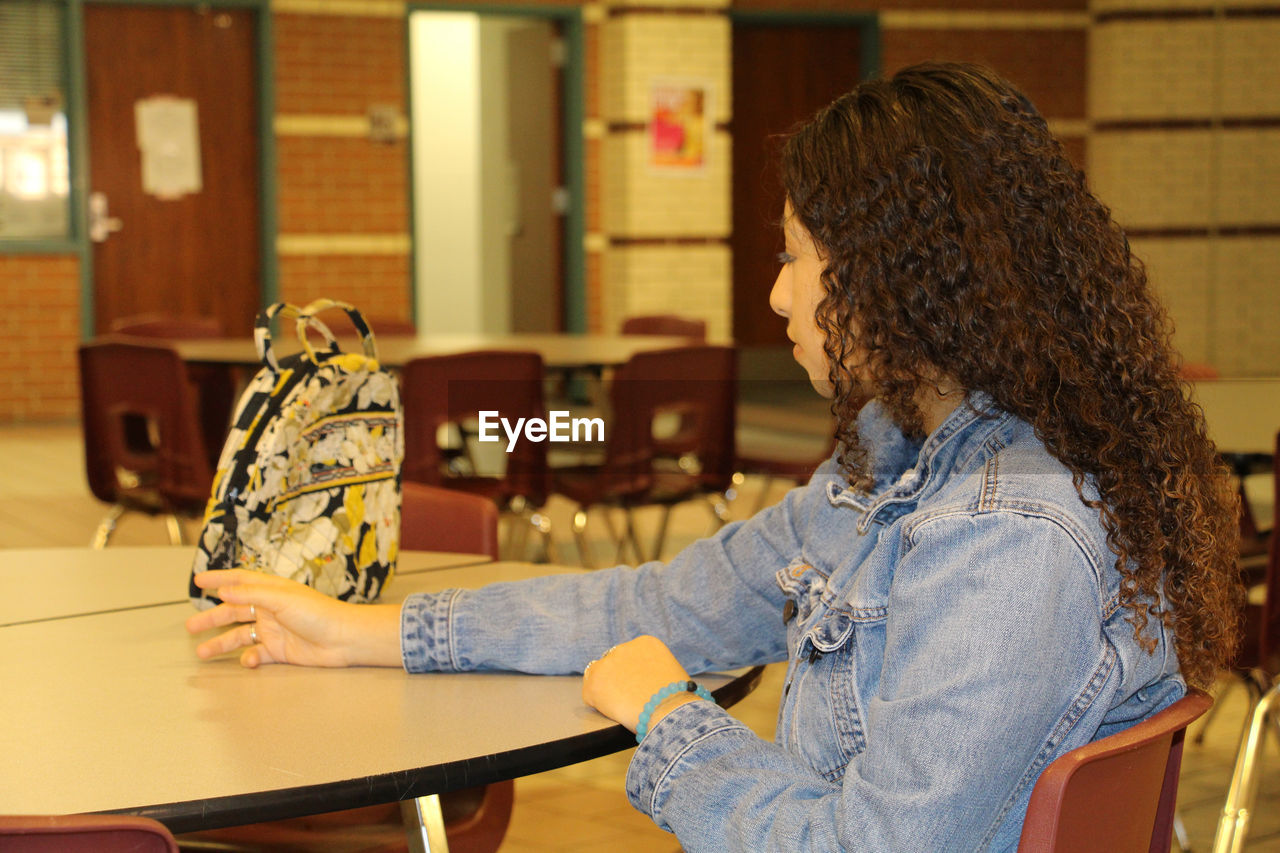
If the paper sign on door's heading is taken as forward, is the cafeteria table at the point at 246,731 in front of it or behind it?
in front

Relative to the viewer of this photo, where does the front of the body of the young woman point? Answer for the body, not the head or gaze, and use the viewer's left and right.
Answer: facing to the left of the viewer

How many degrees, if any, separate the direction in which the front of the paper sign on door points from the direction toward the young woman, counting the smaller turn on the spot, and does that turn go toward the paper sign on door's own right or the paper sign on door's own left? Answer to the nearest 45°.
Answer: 0° — it already faces them

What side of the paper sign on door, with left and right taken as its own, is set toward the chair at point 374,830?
front

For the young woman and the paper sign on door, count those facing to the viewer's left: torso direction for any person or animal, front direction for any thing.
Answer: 1

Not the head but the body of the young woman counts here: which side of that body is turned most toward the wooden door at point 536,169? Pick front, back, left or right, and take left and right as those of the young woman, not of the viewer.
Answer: right

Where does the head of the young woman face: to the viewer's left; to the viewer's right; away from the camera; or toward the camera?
to the viewer's left

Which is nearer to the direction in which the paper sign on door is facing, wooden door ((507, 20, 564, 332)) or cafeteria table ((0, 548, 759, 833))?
the cafeteria table
